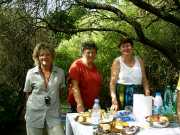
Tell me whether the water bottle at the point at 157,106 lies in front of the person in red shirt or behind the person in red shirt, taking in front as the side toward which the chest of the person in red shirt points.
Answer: in front

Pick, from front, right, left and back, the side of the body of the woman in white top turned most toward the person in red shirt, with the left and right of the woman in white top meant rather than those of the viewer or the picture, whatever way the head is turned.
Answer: right

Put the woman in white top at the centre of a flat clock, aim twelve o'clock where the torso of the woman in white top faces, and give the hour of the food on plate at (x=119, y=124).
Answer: The food on plate is roughly at 12 o'clock from the woman in white top.

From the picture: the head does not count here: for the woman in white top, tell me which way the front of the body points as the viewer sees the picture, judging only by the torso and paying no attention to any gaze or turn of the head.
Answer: toward the camera

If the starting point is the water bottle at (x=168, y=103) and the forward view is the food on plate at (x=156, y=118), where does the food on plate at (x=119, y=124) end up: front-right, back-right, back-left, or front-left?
front-right

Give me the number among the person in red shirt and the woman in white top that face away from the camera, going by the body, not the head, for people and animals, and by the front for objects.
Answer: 0

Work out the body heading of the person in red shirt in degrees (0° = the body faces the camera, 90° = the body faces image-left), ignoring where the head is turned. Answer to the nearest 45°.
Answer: approximately 315°

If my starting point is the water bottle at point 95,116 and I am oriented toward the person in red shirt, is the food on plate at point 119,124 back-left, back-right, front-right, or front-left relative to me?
back-right

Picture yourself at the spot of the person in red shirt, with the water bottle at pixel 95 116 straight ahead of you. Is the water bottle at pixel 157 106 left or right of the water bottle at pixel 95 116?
left

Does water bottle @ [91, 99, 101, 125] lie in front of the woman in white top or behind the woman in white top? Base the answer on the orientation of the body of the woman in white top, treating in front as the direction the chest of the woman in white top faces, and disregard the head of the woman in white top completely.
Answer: in front

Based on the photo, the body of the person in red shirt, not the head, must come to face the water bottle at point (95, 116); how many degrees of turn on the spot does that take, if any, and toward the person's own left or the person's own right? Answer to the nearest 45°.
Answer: approximately 45° to the person's own right
